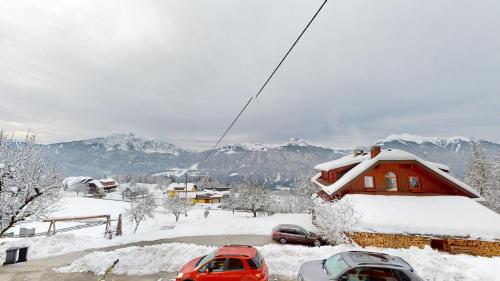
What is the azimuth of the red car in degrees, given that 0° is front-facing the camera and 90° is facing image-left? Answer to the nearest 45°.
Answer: approximately 90°

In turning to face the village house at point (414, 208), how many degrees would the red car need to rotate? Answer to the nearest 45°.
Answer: approximately 135° to its right

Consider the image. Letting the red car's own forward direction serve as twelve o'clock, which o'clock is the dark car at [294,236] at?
The dark car is roughly at 4 o'clock from the red car.

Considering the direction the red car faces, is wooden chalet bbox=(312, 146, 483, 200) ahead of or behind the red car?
behind

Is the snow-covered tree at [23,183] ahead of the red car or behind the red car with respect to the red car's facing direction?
ahead

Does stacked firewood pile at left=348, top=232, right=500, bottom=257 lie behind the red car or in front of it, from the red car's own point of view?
behind

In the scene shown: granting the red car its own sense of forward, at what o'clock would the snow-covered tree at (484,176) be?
The snow-covered tree is roughly at 5 o'clock from the red car.

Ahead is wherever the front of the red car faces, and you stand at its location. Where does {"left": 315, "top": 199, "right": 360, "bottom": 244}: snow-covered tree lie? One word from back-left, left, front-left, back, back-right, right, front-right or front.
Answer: back-right

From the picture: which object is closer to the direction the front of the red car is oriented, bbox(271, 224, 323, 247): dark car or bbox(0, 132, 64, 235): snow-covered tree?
the snow-covered tree

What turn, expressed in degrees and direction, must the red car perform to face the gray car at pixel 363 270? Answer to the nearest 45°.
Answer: approximately 135° to its left

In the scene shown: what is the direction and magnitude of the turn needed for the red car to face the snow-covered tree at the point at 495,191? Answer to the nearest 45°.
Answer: approximately 135° to its right
